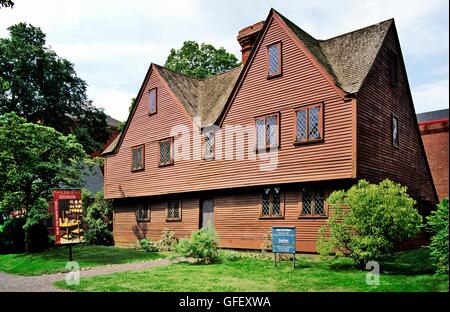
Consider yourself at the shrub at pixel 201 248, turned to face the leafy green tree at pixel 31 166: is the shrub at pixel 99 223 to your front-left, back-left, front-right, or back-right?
front-right

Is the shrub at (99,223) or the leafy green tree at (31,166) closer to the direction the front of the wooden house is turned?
the leafy green tree

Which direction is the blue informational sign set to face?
toward the camera

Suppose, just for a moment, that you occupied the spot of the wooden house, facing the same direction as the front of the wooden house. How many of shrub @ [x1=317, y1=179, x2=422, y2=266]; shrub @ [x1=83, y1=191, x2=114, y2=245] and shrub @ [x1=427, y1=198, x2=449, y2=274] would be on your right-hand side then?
1

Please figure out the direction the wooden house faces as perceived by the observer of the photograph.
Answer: facing the viewer and to the left of the viewer

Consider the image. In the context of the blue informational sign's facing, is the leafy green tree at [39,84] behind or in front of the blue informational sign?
behind

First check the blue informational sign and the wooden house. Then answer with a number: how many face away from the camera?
0

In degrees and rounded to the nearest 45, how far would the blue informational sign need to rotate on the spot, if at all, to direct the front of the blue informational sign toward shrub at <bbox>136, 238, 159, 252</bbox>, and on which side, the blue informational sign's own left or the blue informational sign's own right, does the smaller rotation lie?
approximately 135° to the blue informational sign's own right

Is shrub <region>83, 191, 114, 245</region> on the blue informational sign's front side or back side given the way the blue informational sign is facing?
on the back side
